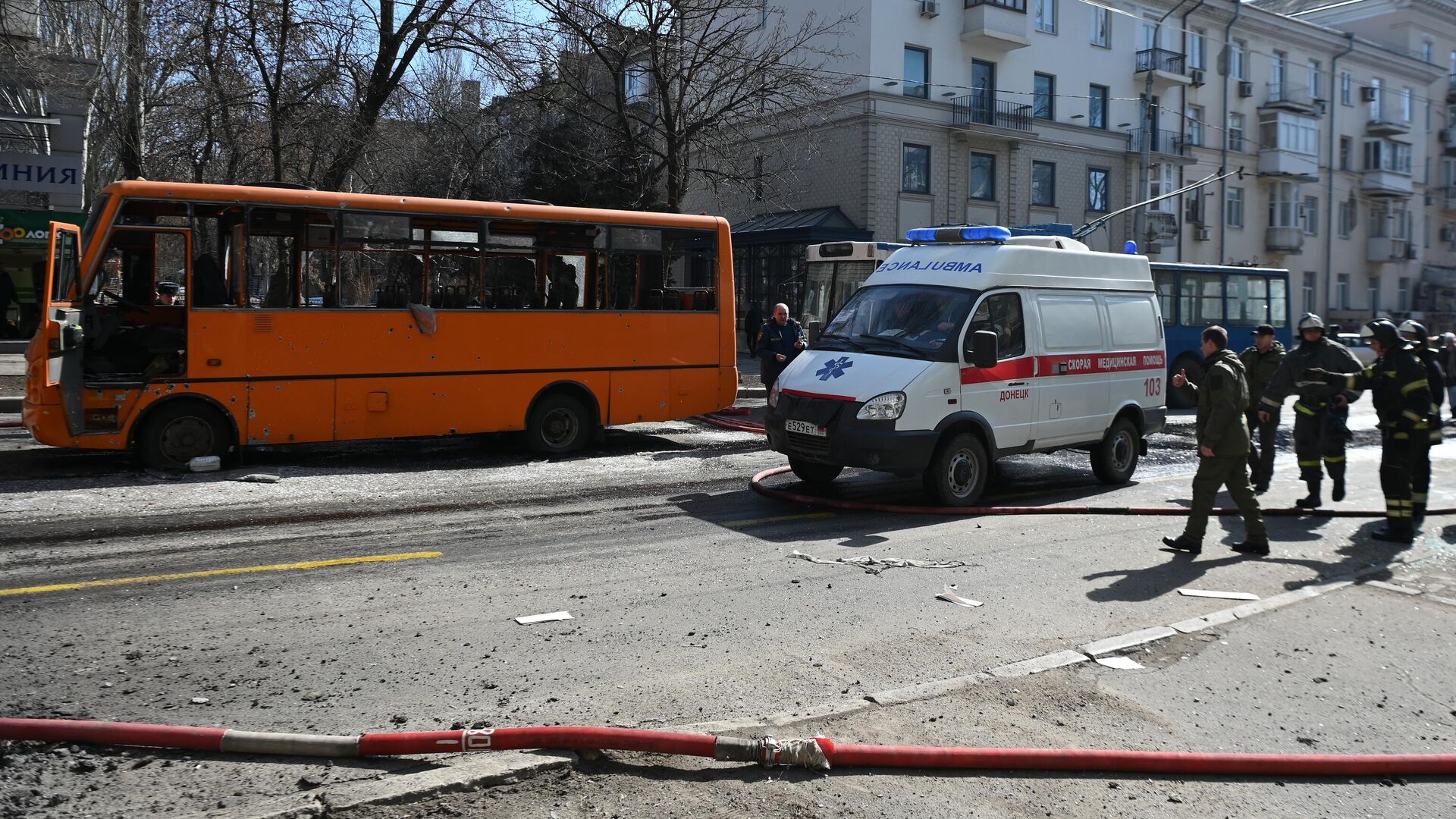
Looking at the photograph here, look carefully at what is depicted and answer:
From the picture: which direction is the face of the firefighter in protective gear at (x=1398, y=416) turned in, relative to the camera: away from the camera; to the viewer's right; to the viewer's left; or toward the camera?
to the viewer's left

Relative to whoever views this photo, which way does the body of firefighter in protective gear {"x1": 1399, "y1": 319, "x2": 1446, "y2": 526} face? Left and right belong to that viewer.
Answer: facing to the left of the viewer

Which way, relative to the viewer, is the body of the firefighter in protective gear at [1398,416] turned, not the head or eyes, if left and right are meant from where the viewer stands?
facing to the left of the viewer

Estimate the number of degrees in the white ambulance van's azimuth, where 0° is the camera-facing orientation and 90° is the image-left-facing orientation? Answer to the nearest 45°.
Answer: approximately 45°

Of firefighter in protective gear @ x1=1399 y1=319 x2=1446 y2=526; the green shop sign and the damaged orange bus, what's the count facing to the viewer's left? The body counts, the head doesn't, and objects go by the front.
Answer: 2

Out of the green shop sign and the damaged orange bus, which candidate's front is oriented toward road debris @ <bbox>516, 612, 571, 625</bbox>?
the green shop sign

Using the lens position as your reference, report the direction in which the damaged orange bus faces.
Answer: facing to the left of the viewer

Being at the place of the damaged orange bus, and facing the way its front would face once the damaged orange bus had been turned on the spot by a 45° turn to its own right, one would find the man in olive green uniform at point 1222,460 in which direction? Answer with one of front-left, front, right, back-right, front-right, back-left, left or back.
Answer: back

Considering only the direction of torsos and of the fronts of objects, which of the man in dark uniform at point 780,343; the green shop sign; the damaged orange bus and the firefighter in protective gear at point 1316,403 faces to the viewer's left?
the damaged orange bus
